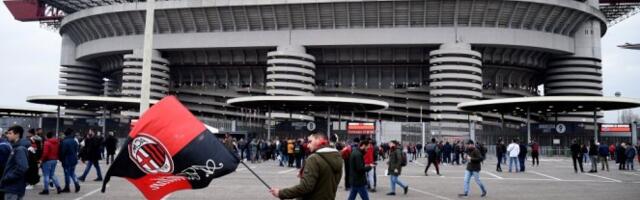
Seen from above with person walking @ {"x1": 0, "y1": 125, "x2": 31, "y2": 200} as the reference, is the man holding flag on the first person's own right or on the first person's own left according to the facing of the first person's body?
on the first person's own left

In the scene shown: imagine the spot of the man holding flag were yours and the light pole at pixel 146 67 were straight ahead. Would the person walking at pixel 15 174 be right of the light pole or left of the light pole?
left

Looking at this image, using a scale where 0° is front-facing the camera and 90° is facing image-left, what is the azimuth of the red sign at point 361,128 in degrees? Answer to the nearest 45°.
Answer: approximately 0°

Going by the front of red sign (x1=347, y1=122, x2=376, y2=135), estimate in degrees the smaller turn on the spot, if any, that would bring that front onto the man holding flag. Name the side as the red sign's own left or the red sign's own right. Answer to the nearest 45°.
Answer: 0° — it already faces them

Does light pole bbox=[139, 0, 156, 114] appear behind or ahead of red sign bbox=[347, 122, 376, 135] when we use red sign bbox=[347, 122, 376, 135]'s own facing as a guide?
ahead

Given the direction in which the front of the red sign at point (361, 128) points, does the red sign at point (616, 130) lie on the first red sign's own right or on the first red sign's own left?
on the first red sign's own left

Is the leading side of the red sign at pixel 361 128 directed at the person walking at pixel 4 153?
yes

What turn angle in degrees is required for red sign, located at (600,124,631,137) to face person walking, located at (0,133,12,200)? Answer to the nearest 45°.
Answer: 0° — it already faces them

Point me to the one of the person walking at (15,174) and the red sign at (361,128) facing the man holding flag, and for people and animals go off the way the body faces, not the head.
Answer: the red sign

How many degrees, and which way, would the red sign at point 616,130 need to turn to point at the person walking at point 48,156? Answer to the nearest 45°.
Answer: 0° — it already faces them

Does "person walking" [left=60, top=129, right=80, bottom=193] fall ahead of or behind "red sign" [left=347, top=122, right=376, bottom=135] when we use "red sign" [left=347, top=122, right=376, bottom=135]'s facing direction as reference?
ahead
